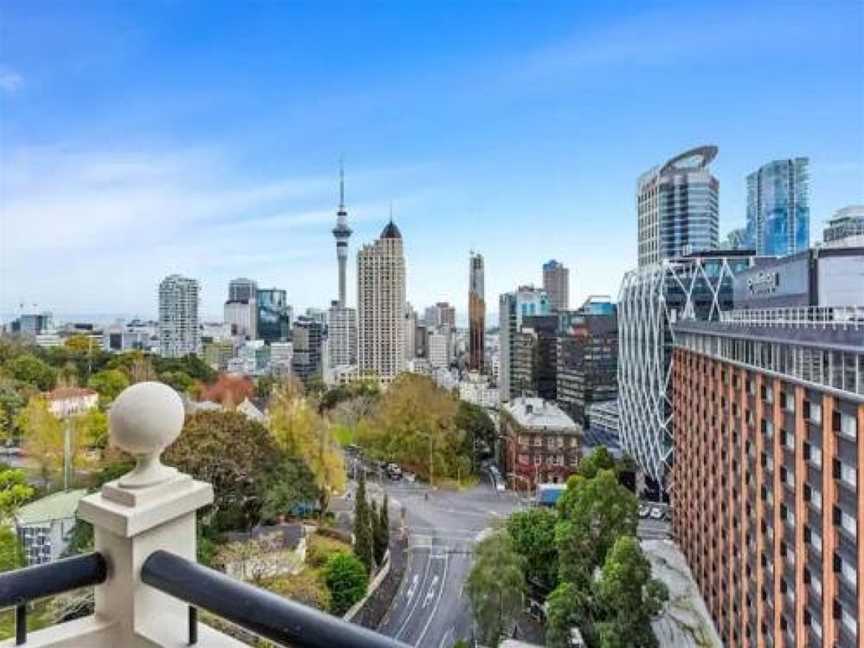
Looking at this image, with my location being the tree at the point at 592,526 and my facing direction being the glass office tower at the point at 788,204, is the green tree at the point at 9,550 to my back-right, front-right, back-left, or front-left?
back-left

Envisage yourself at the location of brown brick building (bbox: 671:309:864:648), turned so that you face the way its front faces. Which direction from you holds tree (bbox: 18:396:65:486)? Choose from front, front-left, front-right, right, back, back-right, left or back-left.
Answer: front-right

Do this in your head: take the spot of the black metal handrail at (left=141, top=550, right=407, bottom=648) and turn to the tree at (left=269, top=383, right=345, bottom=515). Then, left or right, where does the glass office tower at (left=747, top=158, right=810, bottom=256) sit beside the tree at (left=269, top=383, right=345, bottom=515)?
right

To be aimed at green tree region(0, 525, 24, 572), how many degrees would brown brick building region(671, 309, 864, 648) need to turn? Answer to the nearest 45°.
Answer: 0° — it already faces it

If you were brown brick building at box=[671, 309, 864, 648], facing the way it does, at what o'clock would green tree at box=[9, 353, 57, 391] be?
The green tree is roughly at 2 o'clock from the brown brick building.

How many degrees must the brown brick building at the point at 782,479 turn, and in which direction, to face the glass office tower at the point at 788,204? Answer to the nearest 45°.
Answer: approximately 135° to its right

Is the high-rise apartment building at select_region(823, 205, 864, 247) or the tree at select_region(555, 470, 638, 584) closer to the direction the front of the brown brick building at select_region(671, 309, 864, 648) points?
the tree

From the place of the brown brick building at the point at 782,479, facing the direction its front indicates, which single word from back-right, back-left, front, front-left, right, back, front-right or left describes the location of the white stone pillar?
front-left

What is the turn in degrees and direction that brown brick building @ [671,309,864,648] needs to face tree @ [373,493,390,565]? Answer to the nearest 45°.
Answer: approximately 45° to its right

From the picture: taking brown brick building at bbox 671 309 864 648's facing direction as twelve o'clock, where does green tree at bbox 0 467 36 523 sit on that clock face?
The green tree is roughly at 1 o'clock from the brown brick building.

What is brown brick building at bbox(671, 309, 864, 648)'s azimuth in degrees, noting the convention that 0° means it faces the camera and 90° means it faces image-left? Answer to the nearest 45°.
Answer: approximately 45°
